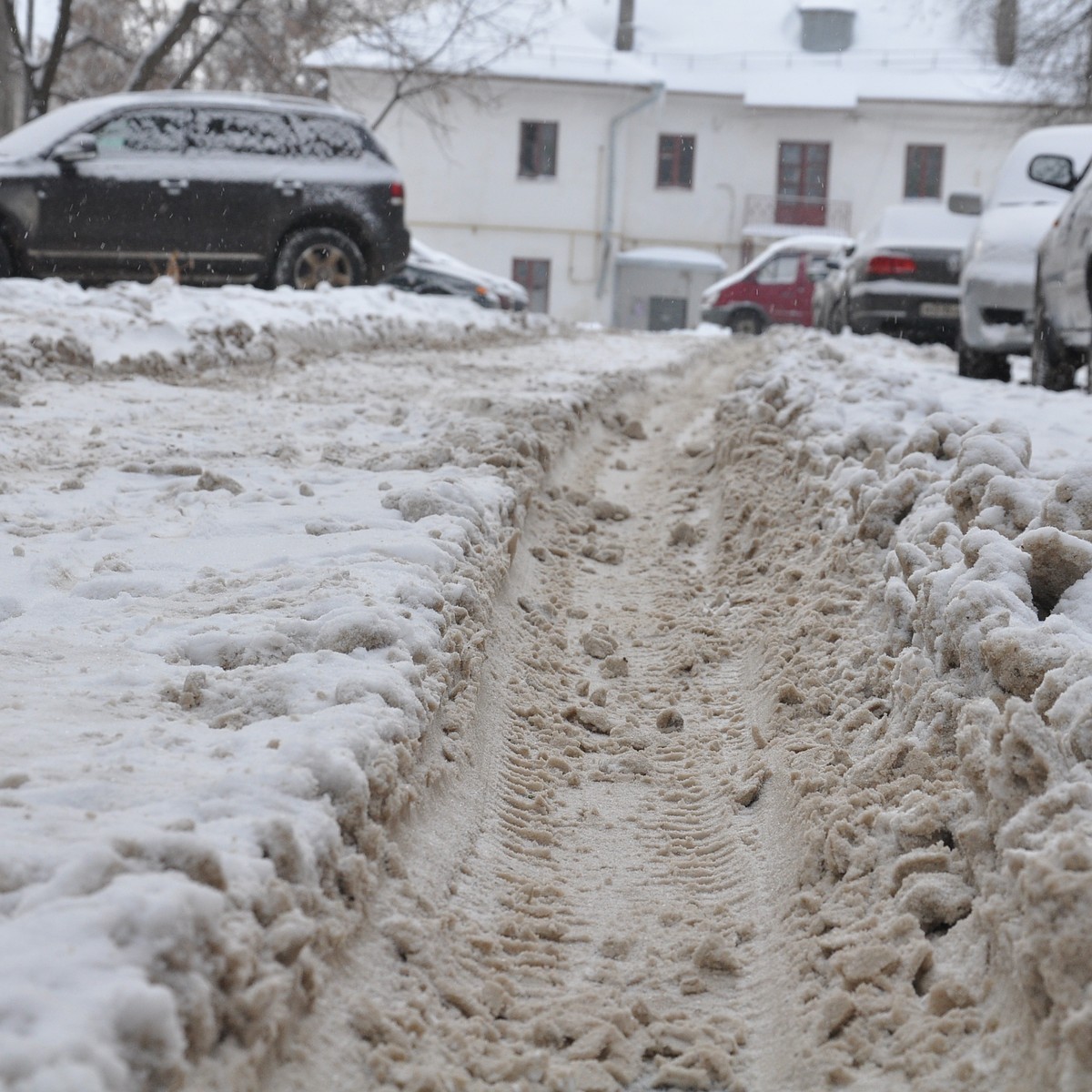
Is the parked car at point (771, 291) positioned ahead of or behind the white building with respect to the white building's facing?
ahead

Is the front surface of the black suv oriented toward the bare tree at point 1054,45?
no

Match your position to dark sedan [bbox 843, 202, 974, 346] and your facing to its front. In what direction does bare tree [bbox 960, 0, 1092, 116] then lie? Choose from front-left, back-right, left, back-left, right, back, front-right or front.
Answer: front

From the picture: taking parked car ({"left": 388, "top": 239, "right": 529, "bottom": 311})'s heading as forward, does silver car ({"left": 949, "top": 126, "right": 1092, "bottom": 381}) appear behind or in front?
in front

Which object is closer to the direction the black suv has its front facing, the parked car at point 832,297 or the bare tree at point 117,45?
the bare tree

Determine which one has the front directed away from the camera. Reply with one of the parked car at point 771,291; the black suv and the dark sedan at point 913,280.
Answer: the dark sedan

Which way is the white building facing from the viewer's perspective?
toward the camera

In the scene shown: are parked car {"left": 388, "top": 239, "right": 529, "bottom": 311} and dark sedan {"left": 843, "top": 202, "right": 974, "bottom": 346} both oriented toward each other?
no

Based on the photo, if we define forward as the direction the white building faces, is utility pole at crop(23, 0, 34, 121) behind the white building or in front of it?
in front

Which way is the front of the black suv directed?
to the viewer's left

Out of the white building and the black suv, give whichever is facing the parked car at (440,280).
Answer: the white building

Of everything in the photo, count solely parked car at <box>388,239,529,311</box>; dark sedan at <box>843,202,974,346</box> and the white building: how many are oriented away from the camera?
1

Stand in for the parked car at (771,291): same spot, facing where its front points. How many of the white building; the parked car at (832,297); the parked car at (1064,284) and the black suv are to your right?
1

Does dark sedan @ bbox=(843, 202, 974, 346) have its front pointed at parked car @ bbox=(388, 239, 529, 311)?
no
